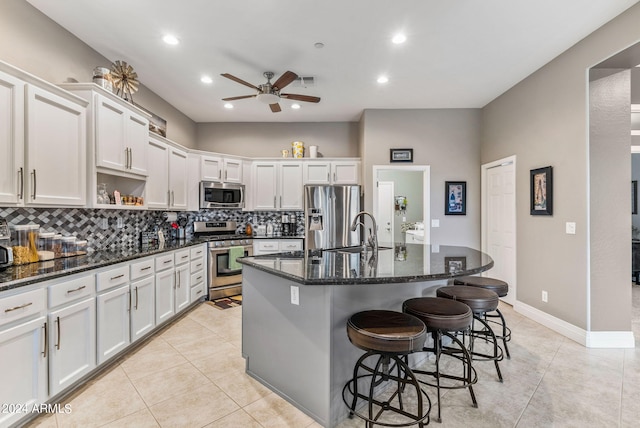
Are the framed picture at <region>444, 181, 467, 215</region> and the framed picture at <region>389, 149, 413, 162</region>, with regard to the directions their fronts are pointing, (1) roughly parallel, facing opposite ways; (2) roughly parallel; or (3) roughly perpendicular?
roughly parallel

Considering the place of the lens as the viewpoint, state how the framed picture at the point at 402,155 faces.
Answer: facing the viewer

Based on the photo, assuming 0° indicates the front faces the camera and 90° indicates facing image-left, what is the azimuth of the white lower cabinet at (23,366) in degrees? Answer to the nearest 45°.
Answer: approximately 315°

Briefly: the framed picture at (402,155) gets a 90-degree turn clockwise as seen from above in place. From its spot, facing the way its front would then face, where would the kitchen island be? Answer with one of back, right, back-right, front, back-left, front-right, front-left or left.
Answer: left

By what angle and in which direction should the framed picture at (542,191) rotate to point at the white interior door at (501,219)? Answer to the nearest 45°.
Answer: approximately 90° to its right

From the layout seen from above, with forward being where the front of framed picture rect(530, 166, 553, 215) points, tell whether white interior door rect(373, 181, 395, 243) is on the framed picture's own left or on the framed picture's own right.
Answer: on the framed picture's own right

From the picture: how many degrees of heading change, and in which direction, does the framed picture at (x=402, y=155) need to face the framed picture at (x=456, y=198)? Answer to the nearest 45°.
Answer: approximately 90° to its left

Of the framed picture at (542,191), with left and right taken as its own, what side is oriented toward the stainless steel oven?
front

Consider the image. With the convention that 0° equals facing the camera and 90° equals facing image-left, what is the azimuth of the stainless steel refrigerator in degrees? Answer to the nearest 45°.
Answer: approximately 0°

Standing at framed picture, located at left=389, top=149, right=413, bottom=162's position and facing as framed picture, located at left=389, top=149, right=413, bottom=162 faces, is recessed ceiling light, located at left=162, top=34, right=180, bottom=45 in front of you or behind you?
in front

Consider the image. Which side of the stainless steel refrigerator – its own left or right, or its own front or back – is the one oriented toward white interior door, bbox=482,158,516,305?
left

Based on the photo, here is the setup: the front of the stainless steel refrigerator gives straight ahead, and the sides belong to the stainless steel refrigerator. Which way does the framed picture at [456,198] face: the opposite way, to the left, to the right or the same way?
the same way

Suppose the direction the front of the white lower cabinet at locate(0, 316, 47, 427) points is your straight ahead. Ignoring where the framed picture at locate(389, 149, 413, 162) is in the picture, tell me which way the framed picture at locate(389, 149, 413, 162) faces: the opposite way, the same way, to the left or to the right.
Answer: to the right

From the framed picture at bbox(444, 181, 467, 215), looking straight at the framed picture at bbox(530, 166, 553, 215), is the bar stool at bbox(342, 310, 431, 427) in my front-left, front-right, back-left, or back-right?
front-right

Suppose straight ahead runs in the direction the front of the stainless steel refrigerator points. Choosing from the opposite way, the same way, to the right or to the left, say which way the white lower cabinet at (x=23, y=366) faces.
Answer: to the left
